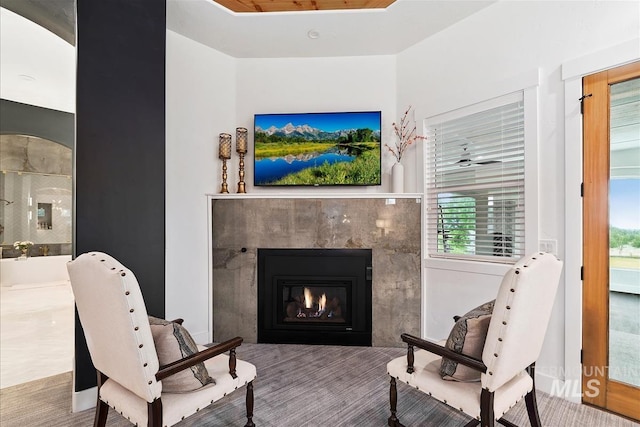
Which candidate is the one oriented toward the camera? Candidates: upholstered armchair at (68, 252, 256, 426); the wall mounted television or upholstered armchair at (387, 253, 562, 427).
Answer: the wall mounted television

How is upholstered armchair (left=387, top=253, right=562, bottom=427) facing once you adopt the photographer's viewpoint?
facing away from the viewer and to the left of the viewer

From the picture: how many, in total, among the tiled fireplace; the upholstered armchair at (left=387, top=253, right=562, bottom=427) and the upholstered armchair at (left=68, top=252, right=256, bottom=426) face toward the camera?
1

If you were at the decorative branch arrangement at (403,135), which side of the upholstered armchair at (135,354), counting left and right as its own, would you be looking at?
front

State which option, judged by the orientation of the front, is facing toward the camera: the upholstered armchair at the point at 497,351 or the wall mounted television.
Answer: the wall mounted television

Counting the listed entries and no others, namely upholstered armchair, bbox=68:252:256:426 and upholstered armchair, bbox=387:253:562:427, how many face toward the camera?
0

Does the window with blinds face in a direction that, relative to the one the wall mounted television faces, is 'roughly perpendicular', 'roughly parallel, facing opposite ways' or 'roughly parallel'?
roughly perpendicular

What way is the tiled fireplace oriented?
toward the camera

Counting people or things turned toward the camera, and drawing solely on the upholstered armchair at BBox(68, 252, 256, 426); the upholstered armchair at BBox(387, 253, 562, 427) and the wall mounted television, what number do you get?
1

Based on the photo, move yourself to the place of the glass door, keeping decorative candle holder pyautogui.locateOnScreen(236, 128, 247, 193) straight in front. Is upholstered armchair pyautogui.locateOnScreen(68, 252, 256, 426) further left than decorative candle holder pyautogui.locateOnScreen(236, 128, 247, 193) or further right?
left

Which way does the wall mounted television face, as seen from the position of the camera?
facing the viewer

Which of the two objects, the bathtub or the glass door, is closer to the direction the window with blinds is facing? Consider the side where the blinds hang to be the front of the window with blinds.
the bathtub

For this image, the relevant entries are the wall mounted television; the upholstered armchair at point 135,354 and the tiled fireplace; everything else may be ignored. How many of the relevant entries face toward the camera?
2

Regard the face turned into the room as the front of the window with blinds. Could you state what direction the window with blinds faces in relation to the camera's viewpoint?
facing the viewer and to the left of the viewer
